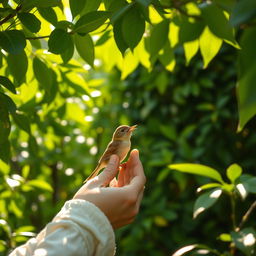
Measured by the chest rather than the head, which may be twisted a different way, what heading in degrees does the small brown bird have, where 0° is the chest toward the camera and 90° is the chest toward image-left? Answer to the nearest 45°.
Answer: approximately 270°
